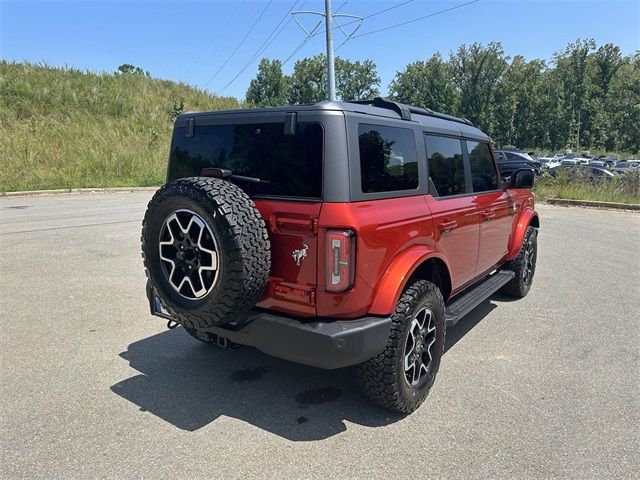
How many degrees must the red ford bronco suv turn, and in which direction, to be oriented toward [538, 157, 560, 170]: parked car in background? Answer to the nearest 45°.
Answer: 0° — it already faces it

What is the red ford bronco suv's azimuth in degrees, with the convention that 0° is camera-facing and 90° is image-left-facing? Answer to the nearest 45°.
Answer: approximately 225°
